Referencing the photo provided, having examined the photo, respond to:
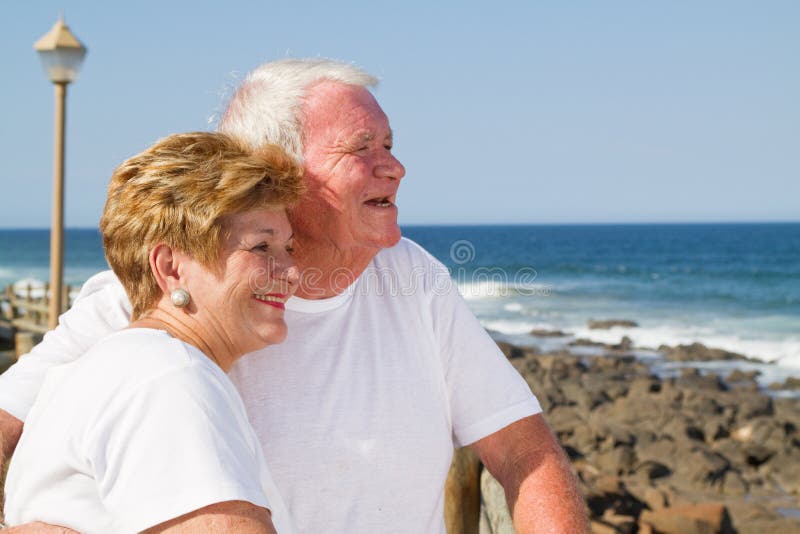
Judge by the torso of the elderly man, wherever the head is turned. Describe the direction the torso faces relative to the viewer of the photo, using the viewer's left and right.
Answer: facing the viewer

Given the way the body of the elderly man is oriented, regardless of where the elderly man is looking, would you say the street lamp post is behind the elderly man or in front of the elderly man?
behind

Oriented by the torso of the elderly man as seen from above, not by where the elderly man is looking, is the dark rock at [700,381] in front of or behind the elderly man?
behind

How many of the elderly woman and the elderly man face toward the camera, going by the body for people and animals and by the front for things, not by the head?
1

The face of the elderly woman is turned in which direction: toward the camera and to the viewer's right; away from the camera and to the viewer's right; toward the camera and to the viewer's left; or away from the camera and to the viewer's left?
toward the camera and to the viewer's right

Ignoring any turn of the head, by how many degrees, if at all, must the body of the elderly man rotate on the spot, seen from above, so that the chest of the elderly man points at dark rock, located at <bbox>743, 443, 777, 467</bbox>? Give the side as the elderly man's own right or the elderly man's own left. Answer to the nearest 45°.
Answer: approximately 135° to the elderly man's own left

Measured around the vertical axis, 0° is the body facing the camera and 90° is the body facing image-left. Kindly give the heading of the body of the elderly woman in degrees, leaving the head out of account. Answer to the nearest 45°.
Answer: approximately 270°

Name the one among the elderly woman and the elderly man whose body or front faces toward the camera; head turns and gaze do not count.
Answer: the elderly man

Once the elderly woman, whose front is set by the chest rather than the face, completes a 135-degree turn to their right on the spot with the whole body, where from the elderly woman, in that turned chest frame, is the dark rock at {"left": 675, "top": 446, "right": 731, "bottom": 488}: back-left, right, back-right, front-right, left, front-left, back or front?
back
